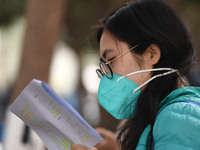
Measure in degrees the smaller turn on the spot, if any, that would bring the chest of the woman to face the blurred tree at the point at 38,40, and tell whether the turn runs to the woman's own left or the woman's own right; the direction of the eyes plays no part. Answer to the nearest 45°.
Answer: approximately 90° to the woman's own right

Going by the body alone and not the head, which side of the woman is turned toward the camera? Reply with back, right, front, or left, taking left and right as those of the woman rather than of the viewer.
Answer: left

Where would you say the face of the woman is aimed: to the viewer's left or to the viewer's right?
to the viewer's left
